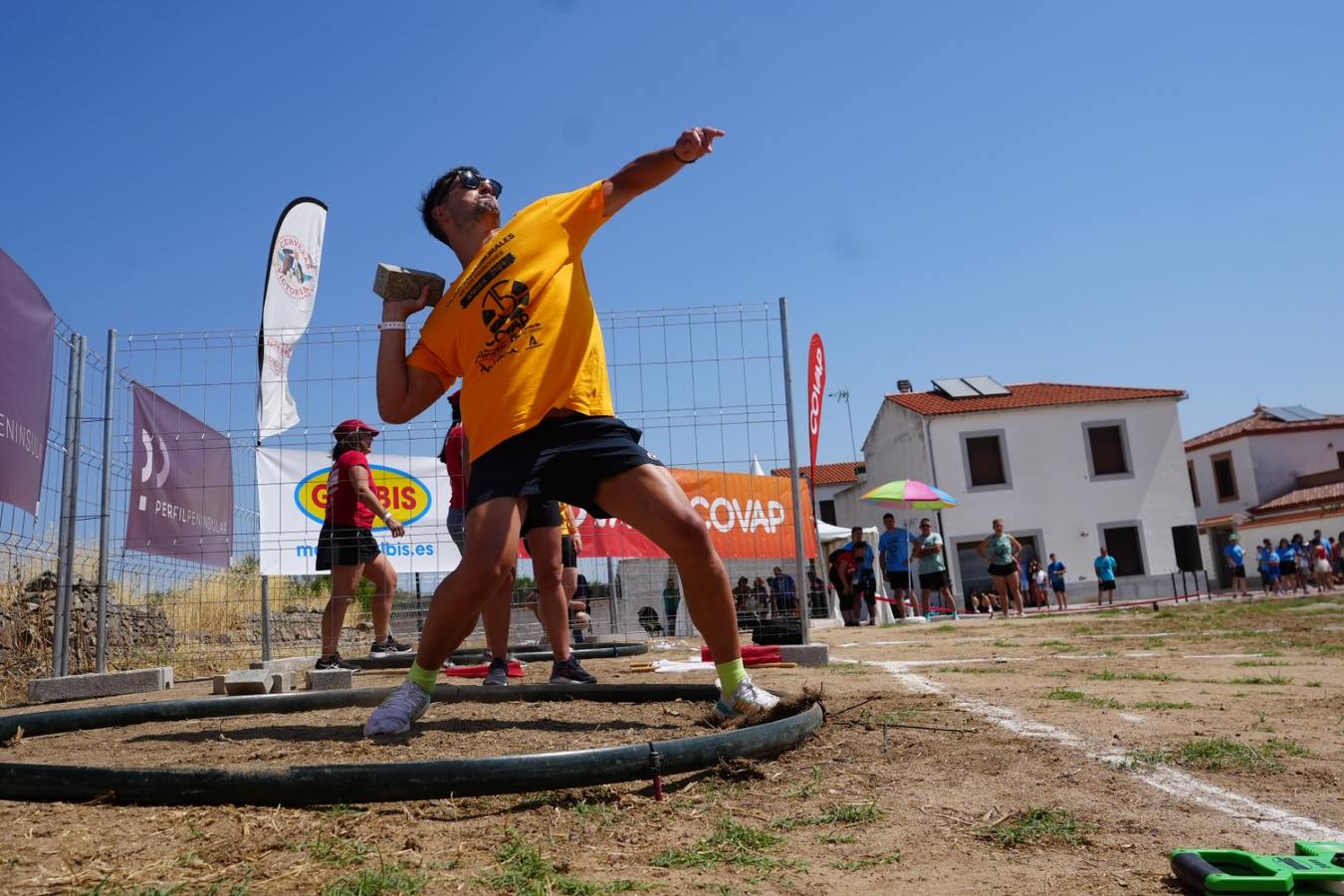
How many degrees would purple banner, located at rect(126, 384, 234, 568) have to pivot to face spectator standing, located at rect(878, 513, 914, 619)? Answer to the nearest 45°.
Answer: approximately 90° to its left

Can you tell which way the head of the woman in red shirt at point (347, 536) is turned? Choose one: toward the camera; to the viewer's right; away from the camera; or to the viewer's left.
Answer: to the viewer's right

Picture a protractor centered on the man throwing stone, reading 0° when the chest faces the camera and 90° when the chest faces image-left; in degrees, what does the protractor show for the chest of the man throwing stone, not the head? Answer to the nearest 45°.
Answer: approximately 0°

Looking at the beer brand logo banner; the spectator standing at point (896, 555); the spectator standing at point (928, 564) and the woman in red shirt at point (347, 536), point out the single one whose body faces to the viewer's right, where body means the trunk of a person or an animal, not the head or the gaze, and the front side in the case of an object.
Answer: the woman in red shirt

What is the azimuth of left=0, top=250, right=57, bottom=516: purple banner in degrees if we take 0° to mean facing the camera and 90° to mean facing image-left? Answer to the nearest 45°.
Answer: approximately 315°

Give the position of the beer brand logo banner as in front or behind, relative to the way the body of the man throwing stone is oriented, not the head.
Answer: behind

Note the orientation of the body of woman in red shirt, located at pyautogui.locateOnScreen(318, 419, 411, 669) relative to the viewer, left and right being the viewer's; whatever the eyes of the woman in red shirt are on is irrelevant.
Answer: facing to the right of the viewer

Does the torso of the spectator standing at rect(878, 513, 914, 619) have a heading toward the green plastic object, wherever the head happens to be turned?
yes
